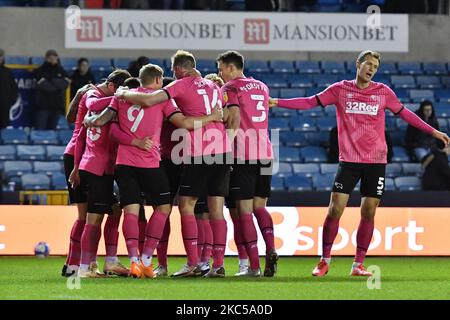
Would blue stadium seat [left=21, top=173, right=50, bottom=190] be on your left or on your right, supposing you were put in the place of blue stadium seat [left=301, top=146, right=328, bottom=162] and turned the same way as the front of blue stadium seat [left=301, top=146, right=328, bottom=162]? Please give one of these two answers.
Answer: on your right

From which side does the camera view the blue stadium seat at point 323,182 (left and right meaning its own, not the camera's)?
front

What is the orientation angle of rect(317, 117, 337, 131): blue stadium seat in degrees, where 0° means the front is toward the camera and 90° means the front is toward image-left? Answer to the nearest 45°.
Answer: approximately 0°

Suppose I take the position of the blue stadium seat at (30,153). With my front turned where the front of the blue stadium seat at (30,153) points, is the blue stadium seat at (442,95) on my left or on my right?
on my left

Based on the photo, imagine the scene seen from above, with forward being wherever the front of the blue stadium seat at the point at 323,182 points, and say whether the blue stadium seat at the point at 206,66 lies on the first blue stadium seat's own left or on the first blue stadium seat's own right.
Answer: on the first blue stadium seat's own right

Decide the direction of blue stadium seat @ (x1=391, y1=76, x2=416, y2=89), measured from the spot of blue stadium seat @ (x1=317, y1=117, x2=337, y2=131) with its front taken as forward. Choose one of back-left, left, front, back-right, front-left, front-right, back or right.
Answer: back-left

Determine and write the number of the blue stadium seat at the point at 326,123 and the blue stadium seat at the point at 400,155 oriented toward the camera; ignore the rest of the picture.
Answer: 2

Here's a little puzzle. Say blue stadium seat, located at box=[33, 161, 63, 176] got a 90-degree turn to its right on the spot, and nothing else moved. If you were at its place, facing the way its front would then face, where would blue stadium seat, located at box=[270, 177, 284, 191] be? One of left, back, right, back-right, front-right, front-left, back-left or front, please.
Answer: back

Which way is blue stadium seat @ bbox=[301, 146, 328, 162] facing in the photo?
toward the camera

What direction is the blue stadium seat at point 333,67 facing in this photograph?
toward the camera
